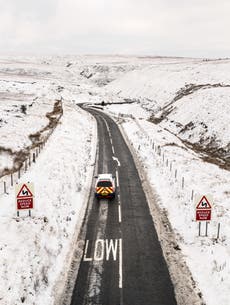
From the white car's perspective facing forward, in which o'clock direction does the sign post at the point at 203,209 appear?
The sign post is roughly at 5 o'clock from the white car.

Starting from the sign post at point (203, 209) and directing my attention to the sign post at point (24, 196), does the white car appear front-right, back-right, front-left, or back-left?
front-right

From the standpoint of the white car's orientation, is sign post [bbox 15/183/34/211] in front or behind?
behind

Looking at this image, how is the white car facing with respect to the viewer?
away from the camera

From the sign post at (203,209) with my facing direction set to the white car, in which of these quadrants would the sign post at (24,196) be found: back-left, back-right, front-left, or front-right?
front-left
